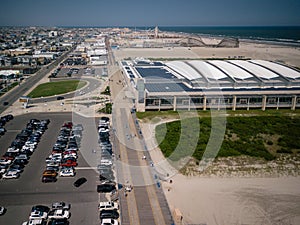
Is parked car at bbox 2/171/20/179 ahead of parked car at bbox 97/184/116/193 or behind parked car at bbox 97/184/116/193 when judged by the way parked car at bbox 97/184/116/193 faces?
behind

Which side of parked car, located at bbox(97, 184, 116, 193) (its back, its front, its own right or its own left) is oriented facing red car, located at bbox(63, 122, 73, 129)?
left

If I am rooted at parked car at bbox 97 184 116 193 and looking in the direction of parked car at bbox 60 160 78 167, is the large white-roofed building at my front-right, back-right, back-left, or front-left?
front-right

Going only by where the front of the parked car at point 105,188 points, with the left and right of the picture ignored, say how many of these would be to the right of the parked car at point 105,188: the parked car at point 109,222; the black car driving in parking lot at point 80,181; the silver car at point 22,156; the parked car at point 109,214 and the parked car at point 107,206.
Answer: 3

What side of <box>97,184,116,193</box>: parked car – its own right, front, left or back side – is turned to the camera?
right

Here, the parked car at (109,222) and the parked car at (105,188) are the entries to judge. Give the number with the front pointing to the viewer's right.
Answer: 2

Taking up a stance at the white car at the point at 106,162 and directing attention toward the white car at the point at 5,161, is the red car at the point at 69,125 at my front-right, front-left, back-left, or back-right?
front-right

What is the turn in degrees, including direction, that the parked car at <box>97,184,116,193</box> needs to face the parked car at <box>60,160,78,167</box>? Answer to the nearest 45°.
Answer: approximately 135° to its left

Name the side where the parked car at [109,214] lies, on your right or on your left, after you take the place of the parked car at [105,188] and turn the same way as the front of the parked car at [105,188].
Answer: on your right

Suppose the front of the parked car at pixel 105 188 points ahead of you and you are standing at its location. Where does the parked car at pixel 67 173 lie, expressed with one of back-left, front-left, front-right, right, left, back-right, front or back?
back-left

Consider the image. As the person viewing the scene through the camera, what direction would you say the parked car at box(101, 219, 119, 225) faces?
facing to the right of the viewer

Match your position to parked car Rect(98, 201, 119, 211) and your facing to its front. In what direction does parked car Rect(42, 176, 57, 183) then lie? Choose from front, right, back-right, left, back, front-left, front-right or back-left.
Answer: back-left

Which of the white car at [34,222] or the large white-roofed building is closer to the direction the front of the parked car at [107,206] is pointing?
the large white-roofed building

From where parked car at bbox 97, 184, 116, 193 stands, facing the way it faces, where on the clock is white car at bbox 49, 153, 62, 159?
The white car is roughly at 8 o'clock from the parked car.
